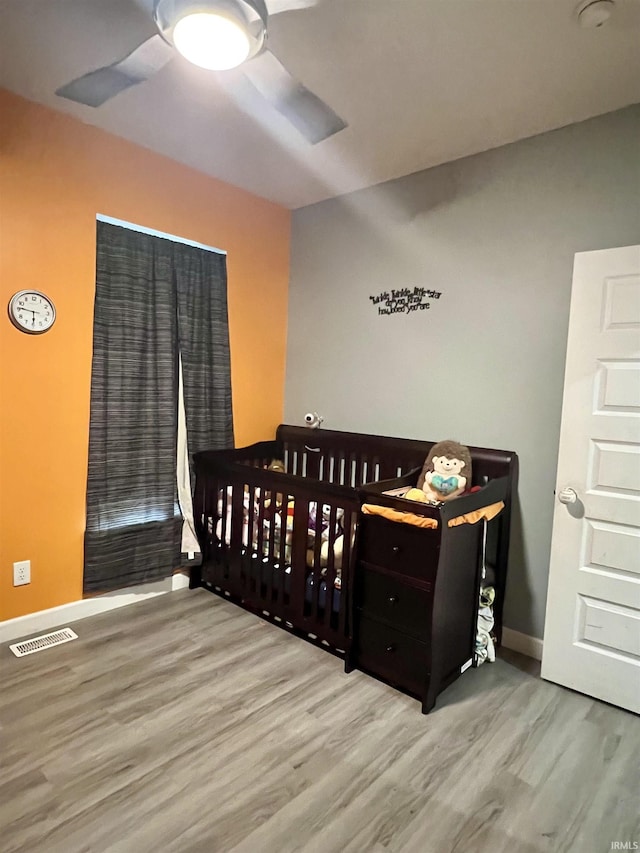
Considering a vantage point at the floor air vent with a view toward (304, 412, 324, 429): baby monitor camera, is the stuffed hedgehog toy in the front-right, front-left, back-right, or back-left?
front-right

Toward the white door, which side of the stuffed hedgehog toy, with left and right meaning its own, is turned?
left

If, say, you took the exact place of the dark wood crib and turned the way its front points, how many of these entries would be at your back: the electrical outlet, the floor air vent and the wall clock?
0

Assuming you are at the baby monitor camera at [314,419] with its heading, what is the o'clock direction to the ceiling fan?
The ceiling fan is roughly at 11 o'clock from the baby monitor camera.

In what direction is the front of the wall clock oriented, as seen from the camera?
facing the viewer and to the right of the viewer

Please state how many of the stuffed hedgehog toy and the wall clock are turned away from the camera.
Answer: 0

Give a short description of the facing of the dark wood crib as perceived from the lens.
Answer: facing the viewer and to the left of the viewer

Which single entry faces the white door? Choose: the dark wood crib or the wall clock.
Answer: the wall clock

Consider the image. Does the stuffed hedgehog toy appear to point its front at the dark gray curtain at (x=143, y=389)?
no

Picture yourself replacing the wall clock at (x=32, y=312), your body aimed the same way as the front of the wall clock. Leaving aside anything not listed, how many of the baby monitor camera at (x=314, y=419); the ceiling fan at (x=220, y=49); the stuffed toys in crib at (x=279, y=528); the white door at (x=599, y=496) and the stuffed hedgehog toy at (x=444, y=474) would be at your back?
0

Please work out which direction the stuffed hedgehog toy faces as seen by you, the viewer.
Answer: facing the viewer

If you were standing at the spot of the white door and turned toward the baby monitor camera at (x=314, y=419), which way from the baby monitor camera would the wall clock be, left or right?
left

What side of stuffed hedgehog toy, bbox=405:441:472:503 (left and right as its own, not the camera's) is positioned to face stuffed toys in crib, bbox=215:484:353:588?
right

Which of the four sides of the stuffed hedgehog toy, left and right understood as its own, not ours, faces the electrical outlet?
right

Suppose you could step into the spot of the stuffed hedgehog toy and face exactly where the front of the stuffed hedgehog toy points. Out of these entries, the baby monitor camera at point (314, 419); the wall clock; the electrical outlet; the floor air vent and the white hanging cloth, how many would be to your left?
0
